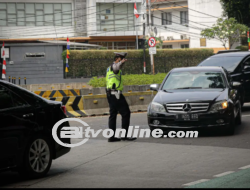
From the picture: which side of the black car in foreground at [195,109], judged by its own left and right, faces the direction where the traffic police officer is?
right

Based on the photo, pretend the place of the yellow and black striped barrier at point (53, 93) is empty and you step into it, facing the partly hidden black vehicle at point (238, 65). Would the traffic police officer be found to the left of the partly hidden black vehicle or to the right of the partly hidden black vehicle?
right

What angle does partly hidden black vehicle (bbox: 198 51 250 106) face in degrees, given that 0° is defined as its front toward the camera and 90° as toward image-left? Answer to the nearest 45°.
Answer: approximately 45°

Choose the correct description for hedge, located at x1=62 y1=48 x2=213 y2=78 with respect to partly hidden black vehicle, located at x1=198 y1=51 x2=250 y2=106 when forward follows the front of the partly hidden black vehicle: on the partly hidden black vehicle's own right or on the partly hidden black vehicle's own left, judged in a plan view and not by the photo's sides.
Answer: on the partly hidden black vehicle's own right

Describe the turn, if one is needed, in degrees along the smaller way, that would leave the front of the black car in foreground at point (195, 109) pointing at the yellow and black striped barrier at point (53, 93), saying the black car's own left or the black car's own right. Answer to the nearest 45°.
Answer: approximately 135° to the black car's own right

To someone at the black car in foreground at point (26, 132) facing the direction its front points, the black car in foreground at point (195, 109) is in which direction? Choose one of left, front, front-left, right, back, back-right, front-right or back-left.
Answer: back

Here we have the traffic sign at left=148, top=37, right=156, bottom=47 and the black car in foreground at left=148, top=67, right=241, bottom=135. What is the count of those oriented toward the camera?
2

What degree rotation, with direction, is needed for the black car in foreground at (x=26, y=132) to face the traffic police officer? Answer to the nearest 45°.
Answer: approximately 180°

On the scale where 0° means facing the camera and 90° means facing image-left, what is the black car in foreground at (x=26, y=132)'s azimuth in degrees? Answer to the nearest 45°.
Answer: approximately 45°

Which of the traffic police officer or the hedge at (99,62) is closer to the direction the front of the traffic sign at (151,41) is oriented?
the traffic police officer

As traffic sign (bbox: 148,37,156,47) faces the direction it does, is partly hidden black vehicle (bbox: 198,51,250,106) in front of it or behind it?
in front
